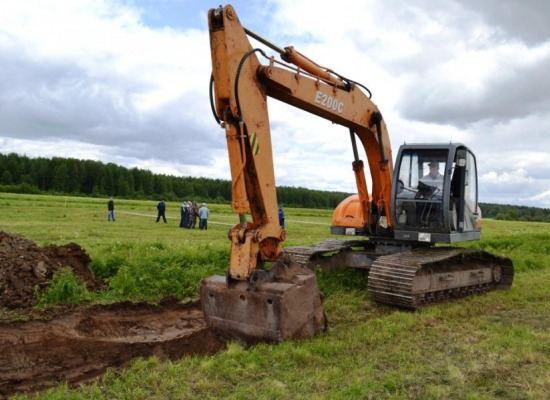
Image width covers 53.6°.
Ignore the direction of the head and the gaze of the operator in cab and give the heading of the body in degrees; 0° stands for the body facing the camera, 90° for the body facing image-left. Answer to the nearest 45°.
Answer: approximately 45°

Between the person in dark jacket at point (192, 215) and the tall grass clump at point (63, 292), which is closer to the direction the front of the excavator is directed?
the tall grass clump

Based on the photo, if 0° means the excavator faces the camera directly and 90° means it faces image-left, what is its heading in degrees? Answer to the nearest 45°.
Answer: approximately 45°

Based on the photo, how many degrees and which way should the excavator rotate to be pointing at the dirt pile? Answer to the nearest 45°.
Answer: approximately 45° to its right

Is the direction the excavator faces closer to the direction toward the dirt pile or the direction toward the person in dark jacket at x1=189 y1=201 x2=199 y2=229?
the dirt pile

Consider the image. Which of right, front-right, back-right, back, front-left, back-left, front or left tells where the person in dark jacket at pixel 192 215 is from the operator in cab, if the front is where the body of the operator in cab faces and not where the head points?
right

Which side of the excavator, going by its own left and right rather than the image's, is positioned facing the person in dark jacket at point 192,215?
right

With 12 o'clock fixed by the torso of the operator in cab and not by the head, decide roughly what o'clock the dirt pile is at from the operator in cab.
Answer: The dirt pile is roughly at 1 o'clock from the operator in cab.

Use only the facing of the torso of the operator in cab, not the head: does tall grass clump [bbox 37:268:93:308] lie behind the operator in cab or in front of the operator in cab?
in front

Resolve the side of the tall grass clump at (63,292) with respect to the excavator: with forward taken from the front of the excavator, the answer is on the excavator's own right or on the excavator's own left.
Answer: on the excavator's own right
